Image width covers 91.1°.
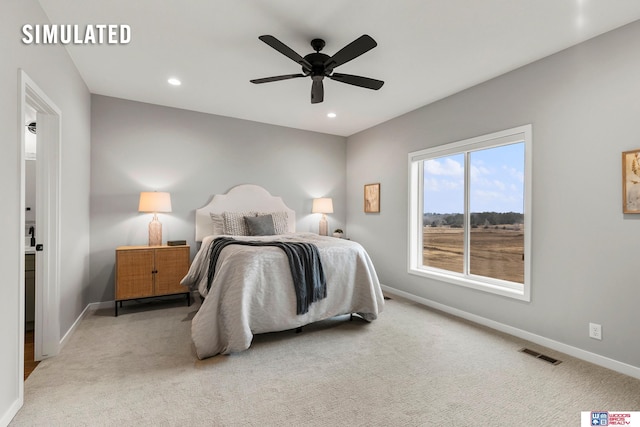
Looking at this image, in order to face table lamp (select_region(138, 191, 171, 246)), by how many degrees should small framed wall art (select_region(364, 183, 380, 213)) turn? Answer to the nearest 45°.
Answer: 0° — it already faces it

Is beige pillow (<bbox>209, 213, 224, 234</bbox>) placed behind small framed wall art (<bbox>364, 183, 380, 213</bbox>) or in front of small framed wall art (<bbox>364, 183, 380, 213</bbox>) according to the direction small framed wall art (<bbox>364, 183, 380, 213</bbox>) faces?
in front

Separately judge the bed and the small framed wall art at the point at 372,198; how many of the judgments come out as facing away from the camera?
0

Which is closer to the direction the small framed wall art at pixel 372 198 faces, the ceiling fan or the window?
the ceiling fan

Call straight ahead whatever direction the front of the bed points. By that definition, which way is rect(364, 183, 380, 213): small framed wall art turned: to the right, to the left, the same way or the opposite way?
to the right

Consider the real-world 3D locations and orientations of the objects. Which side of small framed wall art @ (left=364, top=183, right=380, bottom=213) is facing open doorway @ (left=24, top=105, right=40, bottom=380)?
front

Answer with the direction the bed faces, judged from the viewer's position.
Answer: facing the viewer and to the right of the viewer

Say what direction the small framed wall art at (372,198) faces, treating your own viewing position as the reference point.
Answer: facing the viewer and to the left of the viewer

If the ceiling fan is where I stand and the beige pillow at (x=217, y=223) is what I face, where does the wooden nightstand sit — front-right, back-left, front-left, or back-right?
front-left

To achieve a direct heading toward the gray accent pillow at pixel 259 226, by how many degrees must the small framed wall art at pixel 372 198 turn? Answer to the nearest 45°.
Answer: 0° — it already faces it
